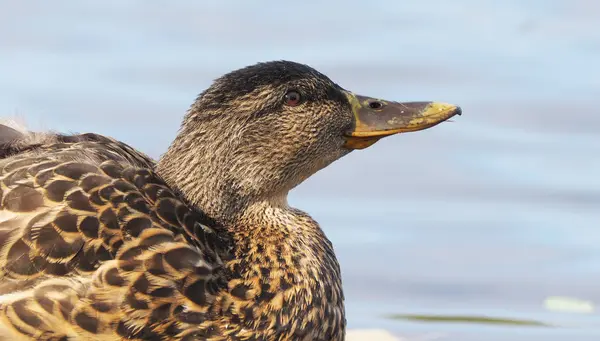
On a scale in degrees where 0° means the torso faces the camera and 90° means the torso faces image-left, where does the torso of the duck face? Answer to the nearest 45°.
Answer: approximately 270°
